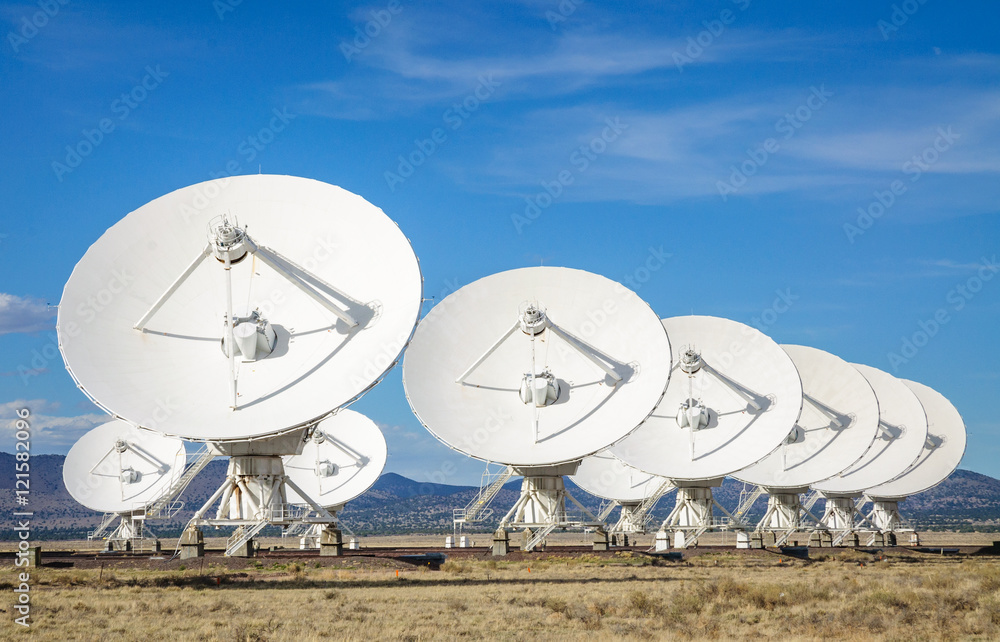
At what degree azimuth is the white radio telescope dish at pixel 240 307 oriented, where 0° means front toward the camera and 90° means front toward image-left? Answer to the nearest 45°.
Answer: approximately 0°

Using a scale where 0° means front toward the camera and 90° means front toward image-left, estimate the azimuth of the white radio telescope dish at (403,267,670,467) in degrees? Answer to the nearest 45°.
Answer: approximately 0°
